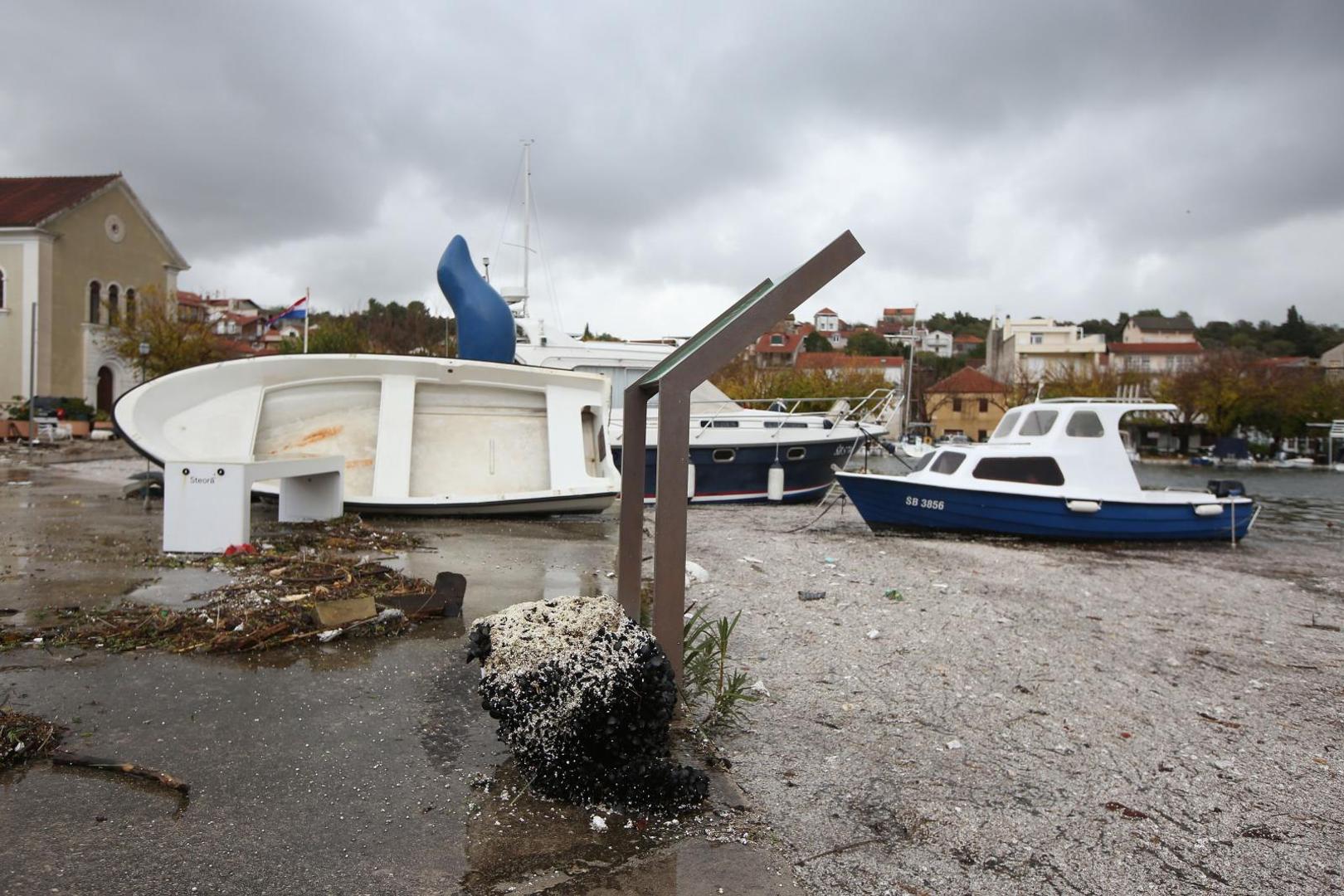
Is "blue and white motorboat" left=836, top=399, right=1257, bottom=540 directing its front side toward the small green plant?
no

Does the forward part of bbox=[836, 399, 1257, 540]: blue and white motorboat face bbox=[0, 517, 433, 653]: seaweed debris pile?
no

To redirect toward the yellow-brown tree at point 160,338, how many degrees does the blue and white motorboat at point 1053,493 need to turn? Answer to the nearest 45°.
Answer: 0° — it already faces it

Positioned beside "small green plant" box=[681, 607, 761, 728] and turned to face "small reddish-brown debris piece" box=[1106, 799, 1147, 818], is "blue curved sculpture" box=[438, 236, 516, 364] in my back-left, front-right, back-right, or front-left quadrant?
back-left

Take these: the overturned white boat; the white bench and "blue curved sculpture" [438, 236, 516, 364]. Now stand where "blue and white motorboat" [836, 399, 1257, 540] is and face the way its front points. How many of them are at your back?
0

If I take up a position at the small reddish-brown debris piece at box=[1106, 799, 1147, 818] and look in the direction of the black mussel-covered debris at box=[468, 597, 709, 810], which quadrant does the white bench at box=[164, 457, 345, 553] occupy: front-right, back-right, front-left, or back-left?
front-right

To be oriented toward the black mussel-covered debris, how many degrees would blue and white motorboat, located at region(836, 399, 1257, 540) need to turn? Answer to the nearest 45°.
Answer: approximately 90° to its left

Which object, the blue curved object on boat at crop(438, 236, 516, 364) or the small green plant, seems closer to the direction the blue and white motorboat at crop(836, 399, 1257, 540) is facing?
the blue curved object on boat

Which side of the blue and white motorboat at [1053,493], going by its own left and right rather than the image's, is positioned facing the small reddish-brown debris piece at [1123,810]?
left

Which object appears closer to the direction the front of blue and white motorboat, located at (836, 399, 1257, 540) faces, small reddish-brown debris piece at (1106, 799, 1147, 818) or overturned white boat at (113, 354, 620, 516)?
the overturned white boat

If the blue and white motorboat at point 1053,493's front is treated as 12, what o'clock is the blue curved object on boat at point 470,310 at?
The blue curved object on boat is roughly at 11 o'clock from the blue and white motorboat.

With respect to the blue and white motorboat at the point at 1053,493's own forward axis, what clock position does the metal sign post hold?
The metal sign post is roughly at 9 o'clock from the blue and white motorboat.

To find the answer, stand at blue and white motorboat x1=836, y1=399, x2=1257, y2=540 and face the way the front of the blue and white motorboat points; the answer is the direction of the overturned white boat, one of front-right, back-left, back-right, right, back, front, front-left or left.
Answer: front-left

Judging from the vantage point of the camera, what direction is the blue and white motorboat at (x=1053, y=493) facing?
facing to the left of the viewer

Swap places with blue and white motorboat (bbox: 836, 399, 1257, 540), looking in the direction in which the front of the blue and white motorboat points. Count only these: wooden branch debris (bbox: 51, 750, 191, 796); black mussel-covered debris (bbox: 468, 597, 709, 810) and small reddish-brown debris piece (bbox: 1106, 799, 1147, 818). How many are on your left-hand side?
3
